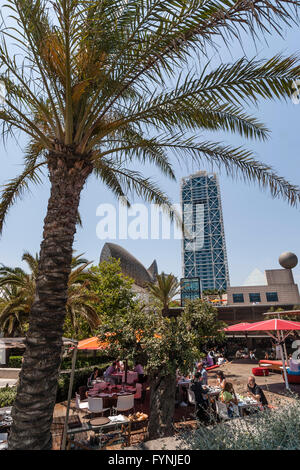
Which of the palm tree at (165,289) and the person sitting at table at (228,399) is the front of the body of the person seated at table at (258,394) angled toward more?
the person sitting at table

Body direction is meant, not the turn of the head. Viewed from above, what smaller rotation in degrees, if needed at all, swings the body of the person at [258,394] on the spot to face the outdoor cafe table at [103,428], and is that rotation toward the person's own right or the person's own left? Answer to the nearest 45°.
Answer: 0° — they already face it

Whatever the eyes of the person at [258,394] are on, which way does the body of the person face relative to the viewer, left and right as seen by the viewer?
facing the viewer and to the left of the viewer

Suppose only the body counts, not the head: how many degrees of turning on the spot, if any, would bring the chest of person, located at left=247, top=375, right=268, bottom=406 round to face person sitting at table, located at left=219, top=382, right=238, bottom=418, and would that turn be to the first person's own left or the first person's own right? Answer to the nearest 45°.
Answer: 0° — they already face them

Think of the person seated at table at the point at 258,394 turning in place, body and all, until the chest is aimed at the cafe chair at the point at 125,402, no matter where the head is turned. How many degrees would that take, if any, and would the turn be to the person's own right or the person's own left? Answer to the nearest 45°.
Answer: approximately 45° to the person's own right

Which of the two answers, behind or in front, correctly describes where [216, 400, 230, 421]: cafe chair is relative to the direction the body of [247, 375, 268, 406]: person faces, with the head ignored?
in front

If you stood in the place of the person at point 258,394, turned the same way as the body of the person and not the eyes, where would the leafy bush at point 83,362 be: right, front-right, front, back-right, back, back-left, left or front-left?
right

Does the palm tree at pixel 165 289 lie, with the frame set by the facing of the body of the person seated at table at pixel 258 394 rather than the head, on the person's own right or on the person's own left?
on the person's own right

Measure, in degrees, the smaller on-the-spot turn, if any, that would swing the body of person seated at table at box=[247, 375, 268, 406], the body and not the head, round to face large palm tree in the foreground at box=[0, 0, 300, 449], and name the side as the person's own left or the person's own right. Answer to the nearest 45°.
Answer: approximately 45° to the person's own left

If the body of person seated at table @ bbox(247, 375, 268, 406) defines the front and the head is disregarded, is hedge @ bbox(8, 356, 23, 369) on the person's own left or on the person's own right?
on the person's own right
